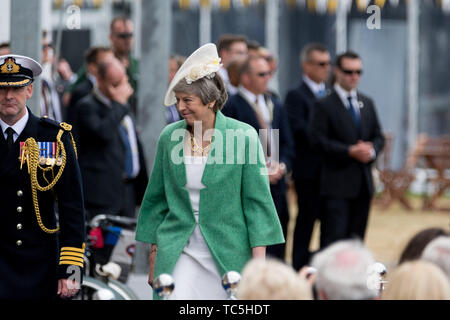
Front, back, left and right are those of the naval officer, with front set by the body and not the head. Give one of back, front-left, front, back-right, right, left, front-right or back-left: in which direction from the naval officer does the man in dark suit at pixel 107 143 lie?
back

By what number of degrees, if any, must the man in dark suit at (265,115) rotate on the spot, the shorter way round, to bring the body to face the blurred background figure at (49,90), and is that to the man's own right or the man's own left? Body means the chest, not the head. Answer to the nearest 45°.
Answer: approximately 135° to the man's own right

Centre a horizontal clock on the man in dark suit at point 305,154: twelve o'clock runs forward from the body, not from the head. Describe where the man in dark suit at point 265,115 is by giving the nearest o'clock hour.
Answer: the man in dark suit at point 265,115 is roughly at 2 o'clock from the man in dark suit at point 305,154.

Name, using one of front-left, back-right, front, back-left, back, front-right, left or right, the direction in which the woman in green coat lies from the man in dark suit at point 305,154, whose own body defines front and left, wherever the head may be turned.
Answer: front-right

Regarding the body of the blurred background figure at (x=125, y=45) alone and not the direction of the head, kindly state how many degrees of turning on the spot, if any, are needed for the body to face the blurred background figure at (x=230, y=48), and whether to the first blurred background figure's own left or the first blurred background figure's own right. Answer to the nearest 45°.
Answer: approximately 45° to the first blurred background figure's own left

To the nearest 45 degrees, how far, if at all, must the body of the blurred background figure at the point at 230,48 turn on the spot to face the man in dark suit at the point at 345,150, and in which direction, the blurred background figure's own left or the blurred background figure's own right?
0° — they already face them

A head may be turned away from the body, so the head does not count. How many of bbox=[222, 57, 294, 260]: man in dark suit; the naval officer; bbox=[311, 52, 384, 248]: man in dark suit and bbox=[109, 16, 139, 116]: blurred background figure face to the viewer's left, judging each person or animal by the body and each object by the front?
0

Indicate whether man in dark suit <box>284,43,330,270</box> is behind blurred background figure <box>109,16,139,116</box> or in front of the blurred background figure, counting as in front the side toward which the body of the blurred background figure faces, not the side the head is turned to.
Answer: in front

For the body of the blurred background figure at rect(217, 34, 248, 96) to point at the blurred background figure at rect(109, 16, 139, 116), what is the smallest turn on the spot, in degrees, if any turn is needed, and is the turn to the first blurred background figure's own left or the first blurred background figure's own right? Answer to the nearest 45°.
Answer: approximately 135° to the first blurred background figure's own right

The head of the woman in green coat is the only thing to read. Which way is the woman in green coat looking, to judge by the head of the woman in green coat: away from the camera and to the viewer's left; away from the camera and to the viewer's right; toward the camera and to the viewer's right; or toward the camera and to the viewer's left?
toward the camera and to the viewer's left

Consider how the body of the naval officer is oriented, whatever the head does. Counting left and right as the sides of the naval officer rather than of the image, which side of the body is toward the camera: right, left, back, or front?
front

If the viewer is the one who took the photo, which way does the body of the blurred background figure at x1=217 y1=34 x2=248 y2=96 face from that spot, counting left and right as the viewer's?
facing the viewer and to the right of the viewer

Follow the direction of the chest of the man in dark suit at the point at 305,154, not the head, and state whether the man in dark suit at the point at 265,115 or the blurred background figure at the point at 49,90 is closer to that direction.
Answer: the man in dark suit

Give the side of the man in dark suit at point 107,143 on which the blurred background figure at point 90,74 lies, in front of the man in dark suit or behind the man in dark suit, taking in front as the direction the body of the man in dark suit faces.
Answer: behind
